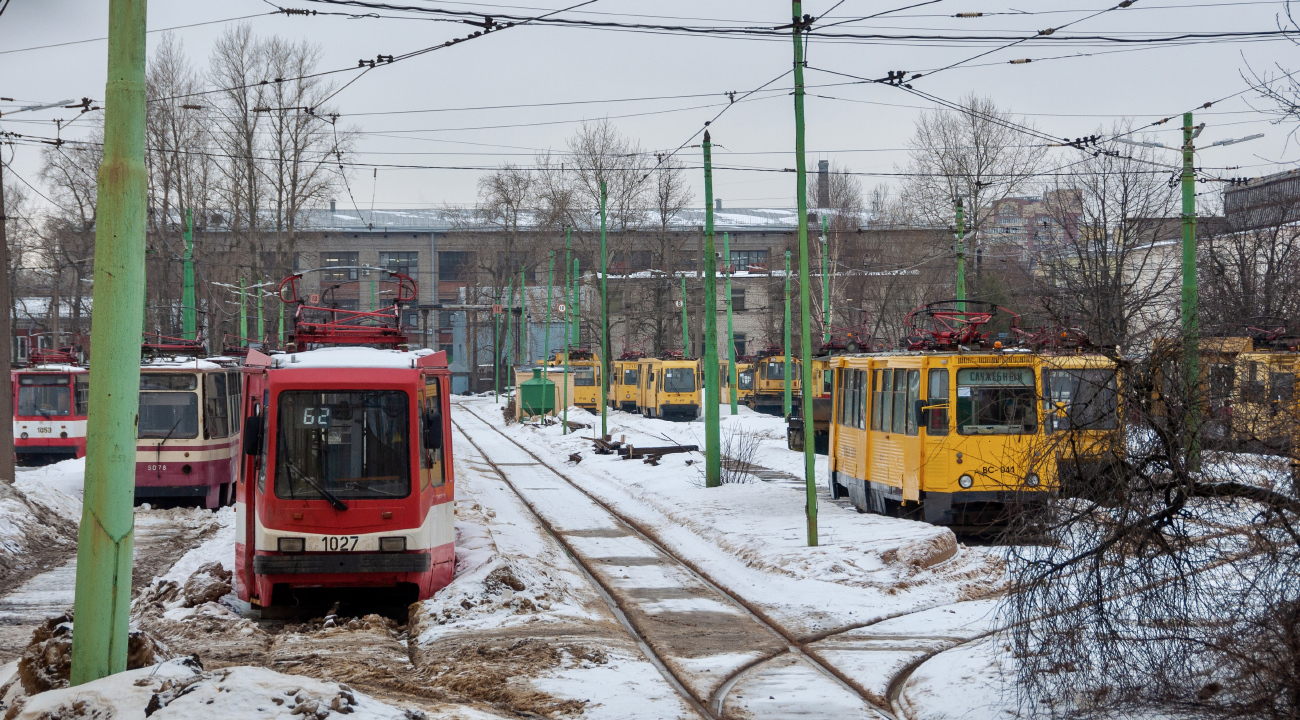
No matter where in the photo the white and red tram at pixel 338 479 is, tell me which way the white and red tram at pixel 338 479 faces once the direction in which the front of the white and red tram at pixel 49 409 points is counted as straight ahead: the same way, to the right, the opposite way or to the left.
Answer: the same way

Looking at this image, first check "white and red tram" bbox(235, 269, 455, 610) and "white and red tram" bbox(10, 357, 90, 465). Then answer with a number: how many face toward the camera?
2

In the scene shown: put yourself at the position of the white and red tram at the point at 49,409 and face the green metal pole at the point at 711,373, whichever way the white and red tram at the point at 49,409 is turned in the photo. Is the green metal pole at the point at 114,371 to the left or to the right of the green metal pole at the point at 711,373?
right

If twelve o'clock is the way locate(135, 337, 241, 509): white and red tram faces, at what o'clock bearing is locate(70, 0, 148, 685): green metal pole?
The green metal pole is roughly at 12 o'clock from the white and red tram.

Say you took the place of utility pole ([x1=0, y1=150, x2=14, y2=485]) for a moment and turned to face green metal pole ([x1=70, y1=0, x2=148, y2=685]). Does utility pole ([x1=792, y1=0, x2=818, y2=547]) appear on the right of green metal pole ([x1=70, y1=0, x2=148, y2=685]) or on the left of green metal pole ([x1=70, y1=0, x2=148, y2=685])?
left

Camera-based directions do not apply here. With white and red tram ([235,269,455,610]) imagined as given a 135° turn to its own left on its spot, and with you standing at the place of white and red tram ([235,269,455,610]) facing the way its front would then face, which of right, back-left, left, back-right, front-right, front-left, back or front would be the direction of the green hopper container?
front-left

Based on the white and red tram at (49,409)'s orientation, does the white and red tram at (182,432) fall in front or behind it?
in front

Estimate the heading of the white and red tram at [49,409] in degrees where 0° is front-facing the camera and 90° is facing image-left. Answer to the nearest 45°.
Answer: approximately 0°

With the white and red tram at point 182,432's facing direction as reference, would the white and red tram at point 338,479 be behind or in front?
in front

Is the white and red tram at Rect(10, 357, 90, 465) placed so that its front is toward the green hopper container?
no

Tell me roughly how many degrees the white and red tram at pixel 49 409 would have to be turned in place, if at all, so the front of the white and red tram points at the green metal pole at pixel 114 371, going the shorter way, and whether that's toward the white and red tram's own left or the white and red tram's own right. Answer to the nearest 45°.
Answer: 0° — it already faces it

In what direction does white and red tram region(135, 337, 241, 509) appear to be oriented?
toward the camera

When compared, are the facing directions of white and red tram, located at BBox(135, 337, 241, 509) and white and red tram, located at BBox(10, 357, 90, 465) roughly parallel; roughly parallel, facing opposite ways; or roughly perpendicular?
roughly parallel

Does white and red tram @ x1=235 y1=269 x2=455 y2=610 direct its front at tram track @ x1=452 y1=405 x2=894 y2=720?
no

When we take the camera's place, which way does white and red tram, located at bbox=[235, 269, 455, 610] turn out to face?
facing the viewer

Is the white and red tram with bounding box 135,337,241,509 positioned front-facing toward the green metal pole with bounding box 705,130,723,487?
no
